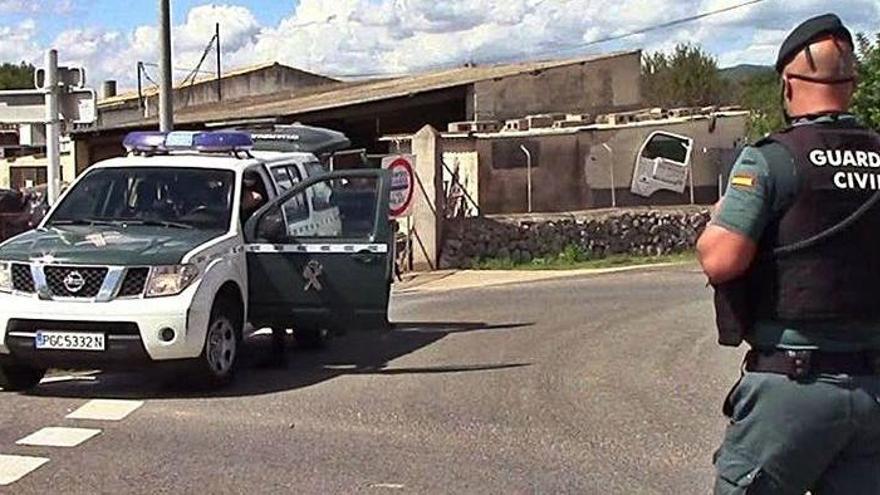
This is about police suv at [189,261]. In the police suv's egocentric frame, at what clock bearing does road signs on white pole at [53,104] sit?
The road signs on white pole is roughly at 4 o'clock from the police suv.

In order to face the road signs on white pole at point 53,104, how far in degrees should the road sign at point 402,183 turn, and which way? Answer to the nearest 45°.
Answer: approximately 45° to its right

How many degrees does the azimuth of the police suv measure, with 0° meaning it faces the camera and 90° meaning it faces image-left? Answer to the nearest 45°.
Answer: approximately 45°

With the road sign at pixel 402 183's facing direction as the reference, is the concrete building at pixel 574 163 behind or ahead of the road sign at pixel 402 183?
behind

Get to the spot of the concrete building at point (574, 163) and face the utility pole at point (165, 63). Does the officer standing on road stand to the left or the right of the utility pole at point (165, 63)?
left

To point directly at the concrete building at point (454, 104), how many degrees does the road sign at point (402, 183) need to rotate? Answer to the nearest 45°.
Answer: approximately 180°

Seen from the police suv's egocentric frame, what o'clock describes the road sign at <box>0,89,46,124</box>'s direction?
The road sign is roughly at 4 o'clock from the police suv.

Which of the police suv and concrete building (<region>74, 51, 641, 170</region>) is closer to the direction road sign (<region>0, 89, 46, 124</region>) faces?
the police suv

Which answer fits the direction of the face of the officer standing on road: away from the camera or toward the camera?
away from the camera

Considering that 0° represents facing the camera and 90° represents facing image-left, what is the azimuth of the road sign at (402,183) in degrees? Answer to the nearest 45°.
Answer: approximately 0°
